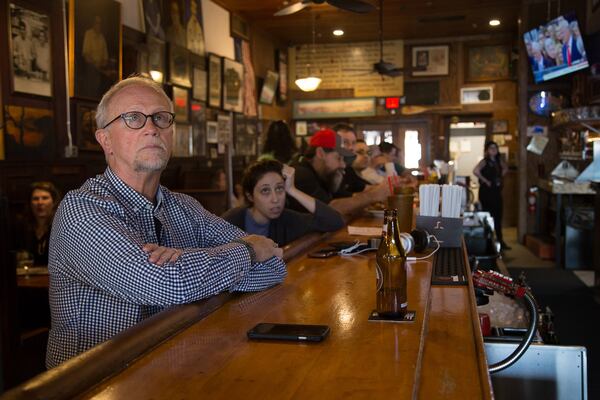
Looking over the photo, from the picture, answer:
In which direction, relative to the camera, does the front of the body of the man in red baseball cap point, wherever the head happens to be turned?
to the viewer's right

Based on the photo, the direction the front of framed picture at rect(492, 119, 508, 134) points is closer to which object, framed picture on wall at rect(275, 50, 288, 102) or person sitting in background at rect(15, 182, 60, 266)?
the person sitting in background

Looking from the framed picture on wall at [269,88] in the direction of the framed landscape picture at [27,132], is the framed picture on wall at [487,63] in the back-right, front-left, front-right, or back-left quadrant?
back-left

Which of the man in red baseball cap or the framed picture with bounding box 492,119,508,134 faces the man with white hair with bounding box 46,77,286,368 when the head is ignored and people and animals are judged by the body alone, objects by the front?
the framed picture

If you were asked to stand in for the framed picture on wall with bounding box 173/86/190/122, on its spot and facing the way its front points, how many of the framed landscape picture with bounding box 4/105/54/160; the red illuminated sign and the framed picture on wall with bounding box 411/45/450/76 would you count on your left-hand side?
2

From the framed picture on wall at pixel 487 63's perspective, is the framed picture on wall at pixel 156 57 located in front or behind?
in front

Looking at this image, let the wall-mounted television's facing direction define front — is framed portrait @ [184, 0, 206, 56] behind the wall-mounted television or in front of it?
in front

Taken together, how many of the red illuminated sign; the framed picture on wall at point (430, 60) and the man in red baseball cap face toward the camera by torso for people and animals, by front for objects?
2

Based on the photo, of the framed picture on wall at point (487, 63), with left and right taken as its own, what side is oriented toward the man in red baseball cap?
front
